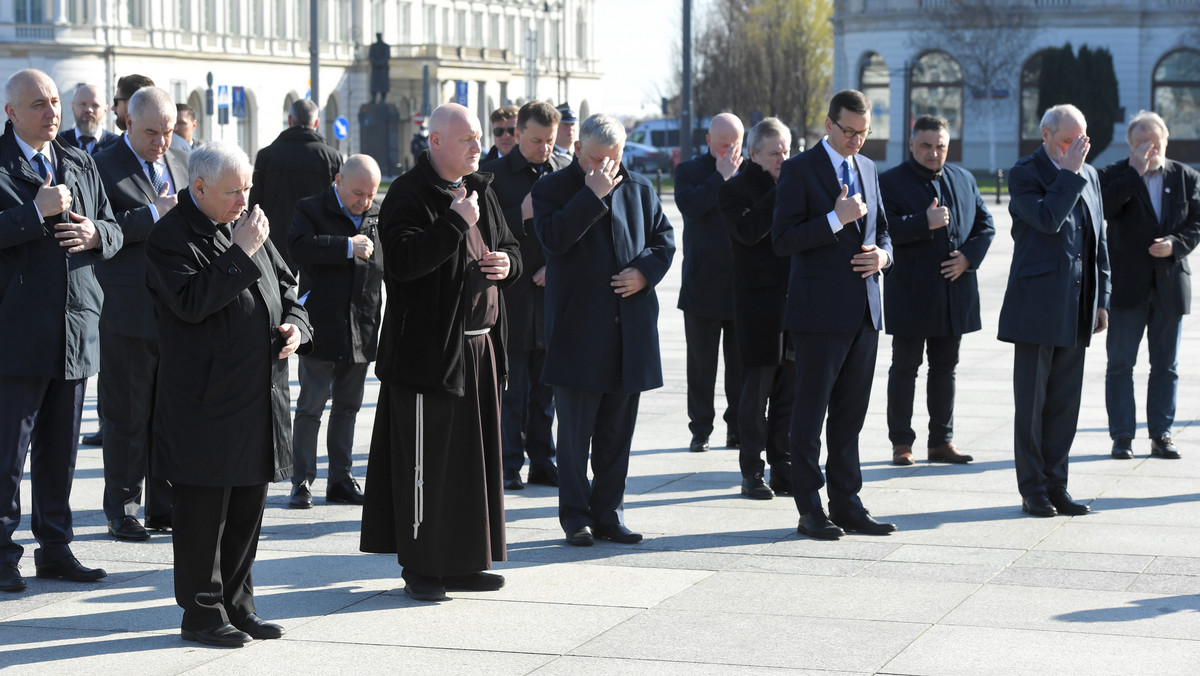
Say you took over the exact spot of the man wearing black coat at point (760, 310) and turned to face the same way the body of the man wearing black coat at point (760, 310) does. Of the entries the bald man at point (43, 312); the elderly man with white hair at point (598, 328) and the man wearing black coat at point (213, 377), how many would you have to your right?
3

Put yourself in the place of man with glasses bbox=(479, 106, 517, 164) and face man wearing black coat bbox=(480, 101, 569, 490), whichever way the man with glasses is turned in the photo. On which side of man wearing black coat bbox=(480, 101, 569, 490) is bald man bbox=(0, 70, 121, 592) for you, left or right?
right

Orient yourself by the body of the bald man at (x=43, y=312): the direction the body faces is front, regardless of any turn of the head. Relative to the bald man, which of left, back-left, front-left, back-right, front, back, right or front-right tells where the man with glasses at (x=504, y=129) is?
left

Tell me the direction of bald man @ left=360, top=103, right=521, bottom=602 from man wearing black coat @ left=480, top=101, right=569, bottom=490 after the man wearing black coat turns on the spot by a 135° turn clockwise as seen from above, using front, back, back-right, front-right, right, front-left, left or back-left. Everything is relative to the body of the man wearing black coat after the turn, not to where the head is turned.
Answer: left

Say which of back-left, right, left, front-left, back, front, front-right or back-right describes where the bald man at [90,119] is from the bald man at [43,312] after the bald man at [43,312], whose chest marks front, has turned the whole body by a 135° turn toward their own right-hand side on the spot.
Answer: right

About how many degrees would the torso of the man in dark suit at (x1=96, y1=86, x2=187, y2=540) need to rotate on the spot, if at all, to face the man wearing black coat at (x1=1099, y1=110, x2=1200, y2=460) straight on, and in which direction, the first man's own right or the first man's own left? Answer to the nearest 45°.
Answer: approximately 45° to the first man's own left

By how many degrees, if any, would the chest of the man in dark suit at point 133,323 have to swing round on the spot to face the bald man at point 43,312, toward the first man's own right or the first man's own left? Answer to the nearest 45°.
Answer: approximately 45° to the first man's own right

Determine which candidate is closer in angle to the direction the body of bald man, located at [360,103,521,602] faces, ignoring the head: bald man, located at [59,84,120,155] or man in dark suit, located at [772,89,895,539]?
the man in dark suit

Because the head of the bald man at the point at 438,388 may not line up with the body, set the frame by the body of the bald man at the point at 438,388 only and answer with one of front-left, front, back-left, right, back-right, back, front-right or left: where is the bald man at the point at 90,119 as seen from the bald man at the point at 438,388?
back

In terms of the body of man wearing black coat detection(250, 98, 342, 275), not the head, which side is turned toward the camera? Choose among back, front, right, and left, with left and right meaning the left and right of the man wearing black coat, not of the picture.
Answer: back

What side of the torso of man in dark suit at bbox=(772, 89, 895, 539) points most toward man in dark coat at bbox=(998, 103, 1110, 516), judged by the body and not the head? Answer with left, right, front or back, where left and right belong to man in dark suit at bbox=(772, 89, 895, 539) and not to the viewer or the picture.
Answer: left

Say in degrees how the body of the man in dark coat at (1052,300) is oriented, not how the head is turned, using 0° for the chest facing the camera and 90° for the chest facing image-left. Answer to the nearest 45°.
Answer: approximately 315°

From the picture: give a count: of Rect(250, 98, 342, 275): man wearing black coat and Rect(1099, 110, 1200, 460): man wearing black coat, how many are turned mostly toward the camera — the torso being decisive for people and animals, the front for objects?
1

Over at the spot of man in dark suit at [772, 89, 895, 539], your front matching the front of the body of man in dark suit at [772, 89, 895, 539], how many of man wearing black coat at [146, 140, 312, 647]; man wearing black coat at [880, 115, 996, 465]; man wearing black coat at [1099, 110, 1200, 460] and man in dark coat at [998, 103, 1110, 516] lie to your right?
1
